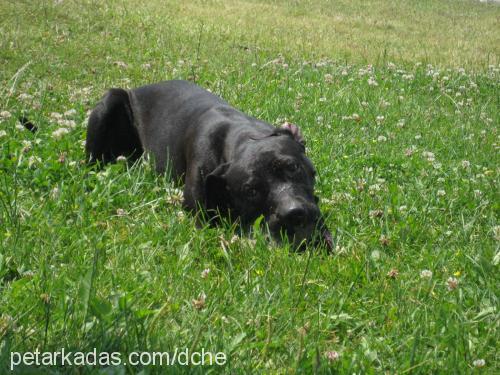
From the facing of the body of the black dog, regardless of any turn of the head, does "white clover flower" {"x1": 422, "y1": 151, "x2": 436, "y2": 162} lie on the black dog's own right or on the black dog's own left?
on the black dog's own left

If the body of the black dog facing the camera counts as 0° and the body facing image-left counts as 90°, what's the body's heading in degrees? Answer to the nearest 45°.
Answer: approximately 315°

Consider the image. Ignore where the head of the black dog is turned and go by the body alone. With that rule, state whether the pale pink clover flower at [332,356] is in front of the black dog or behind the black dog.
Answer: in front

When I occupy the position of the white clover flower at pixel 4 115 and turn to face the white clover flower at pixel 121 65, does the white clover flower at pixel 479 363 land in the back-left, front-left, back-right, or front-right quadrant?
back-right

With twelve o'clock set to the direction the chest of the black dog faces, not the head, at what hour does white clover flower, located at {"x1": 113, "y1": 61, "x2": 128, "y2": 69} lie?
The white clover flower is roughly at 7 o'clock from the black dog.

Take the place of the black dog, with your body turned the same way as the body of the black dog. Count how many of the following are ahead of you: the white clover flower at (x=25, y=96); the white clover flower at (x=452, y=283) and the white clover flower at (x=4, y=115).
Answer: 1

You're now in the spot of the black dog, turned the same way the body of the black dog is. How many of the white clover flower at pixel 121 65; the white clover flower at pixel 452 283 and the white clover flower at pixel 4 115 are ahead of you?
1

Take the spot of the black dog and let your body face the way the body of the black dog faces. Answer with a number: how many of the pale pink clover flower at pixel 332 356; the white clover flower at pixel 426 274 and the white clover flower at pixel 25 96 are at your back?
1

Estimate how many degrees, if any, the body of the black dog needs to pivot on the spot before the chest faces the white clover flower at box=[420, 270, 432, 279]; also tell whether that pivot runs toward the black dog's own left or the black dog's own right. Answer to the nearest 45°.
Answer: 0° — it already faces it

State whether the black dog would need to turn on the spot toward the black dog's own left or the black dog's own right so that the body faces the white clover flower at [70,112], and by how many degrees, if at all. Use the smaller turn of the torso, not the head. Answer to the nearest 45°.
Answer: approximately 180°

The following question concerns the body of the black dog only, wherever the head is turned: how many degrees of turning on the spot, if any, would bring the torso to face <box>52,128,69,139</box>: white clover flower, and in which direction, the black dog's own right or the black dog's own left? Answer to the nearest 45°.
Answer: approximately 180°

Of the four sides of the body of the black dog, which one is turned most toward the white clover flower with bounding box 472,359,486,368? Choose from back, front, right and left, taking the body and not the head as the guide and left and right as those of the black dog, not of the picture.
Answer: front
